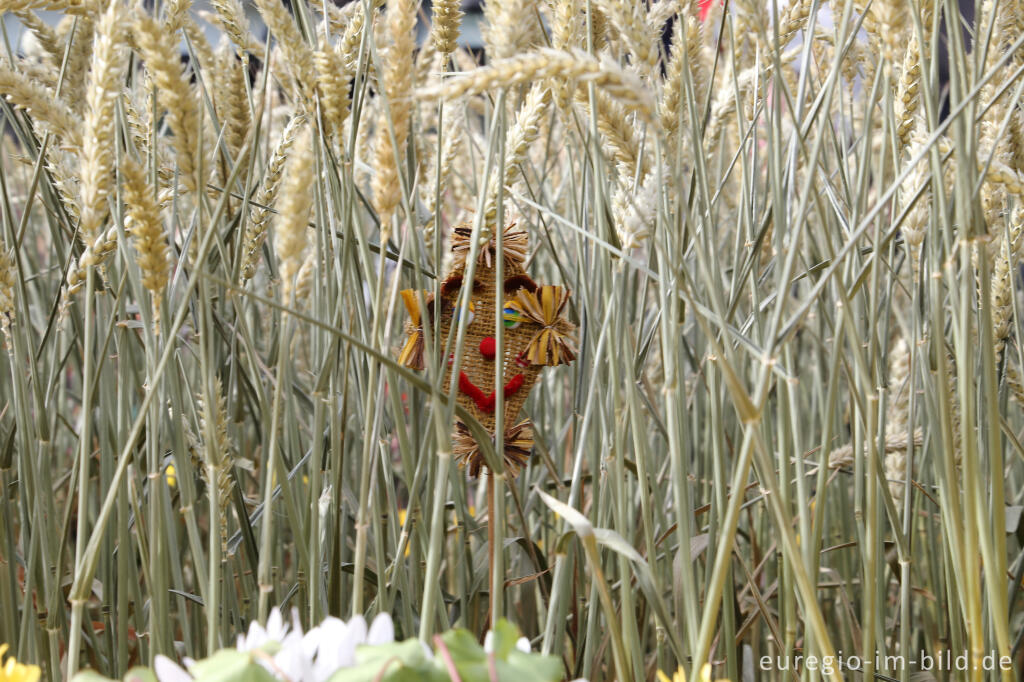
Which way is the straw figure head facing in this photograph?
toward the camera
